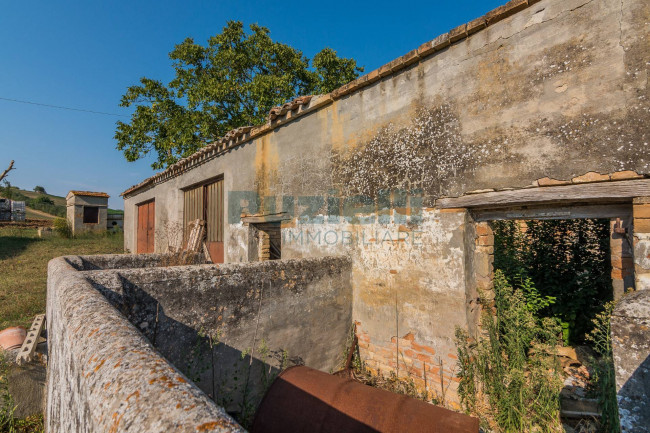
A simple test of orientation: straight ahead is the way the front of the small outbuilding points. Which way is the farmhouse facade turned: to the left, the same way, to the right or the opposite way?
to the right

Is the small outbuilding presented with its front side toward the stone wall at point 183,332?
yes

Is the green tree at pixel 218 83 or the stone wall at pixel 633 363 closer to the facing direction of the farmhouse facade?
the stone wall

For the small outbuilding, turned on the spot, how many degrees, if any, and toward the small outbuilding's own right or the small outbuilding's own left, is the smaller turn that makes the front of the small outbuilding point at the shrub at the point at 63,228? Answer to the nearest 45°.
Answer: approximately 45° to the small outbuilding's own right

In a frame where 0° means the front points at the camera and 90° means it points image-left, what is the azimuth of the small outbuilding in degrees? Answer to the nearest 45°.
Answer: approximately 0°

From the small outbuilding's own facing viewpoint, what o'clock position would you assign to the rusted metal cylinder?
The rusted metal cylinder is roughly at 12 o'clock from the small outbuilding.

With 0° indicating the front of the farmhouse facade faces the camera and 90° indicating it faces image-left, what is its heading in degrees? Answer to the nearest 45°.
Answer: approximately 45°

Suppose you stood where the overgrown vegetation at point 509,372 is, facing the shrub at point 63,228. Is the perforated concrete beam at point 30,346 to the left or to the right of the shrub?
left
